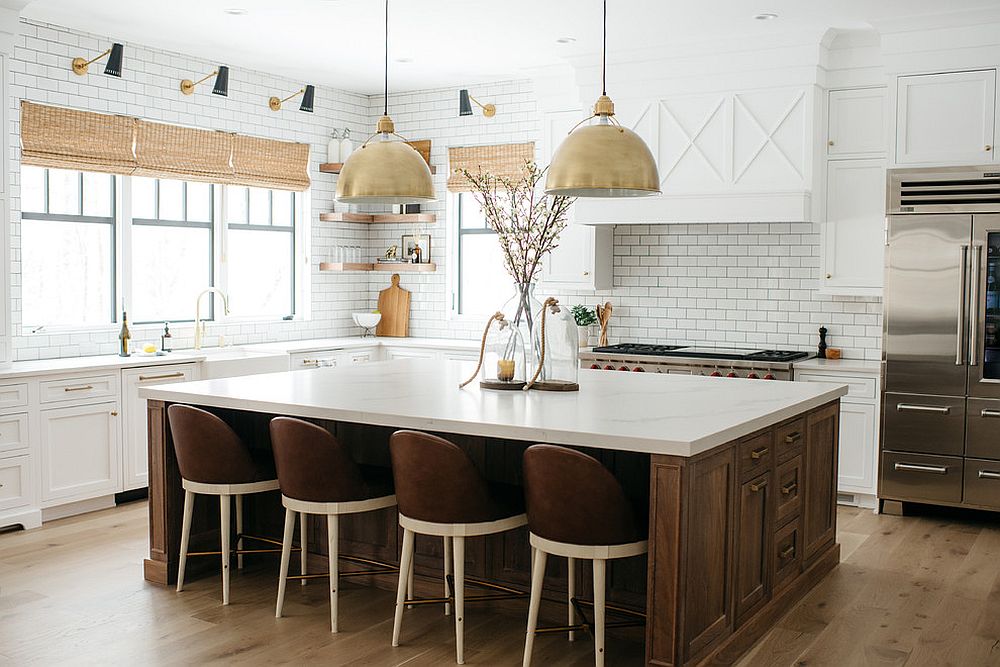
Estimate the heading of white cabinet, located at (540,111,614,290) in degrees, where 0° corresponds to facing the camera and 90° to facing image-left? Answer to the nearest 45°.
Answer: approximately 45°

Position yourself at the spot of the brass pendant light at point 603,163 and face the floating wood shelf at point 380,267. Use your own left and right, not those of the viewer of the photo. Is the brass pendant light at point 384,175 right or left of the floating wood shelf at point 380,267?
left

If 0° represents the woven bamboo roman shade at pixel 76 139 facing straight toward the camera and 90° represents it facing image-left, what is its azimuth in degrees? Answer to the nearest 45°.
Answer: approximately 315°

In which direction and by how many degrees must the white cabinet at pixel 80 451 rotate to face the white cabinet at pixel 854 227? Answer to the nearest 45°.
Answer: approximately 45° to its left

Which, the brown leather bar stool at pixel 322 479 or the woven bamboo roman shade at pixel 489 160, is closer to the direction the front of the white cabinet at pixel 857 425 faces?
the brown leather bar stool

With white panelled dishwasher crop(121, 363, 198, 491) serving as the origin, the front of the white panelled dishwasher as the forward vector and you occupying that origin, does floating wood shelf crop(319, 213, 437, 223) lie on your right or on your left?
on your left
